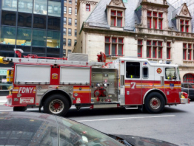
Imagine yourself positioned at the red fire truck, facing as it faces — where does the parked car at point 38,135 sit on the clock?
The parked car is roughly at 3 o'clock from the red fire truck.

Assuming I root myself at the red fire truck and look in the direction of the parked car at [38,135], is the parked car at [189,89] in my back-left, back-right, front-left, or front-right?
back-left

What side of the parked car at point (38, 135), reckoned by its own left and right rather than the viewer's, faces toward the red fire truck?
left

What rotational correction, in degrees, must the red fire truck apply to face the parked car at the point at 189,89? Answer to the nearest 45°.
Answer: approximately 45° to its left

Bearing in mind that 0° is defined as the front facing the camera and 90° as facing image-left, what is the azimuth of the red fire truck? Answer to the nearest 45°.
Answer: approximately 270°

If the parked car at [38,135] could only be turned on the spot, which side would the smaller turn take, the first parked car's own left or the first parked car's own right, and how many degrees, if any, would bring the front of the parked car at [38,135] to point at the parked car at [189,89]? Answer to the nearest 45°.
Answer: approximately 45° to the first parked car's own left

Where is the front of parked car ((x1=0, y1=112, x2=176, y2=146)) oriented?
to the viewer's right

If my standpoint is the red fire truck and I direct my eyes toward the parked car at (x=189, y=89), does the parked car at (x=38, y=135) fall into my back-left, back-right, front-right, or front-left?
back-right

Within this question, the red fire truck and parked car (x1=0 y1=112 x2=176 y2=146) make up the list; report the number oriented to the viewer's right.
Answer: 2
